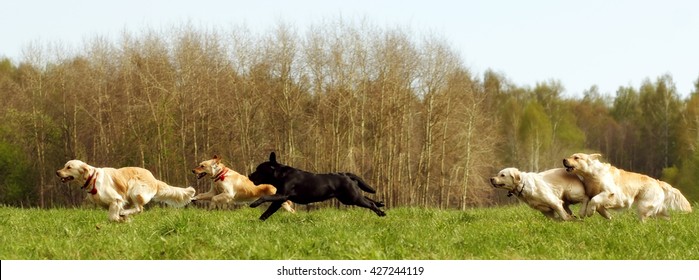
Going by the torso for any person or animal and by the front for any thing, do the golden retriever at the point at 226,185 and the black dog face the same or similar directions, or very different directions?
same or similar directions

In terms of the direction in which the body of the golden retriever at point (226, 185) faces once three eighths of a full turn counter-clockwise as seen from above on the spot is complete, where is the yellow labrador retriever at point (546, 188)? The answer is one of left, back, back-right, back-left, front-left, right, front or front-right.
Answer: front

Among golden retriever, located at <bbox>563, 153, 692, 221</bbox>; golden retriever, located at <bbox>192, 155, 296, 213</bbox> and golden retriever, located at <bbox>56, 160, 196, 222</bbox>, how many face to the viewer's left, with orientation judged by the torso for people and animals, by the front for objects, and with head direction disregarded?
3

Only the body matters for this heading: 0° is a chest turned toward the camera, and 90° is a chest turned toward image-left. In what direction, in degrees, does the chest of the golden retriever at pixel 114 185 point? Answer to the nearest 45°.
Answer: approximately 90°

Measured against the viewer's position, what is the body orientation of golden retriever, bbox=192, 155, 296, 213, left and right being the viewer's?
facing to the left of the viewer

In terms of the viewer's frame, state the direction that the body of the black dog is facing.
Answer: to the viewer's left

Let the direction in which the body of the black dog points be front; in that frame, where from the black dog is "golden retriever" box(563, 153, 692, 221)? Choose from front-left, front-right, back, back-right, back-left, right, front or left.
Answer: back

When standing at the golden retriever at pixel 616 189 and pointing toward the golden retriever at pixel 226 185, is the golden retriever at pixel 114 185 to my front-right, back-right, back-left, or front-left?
front-left

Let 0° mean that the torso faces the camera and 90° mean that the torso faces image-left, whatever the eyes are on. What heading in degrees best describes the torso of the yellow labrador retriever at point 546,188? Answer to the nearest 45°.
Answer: approximately 90°

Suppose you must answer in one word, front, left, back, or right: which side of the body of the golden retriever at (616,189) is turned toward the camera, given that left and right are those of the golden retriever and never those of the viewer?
left

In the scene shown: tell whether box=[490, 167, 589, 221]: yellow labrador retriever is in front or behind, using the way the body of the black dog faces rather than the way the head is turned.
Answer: behind

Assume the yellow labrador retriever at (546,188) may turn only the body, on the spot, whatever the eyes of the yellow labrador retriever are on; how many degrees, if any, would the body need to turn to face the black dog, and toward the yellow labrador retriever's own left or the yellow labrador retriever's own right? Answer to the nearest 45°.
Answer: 0° — it already faces it
